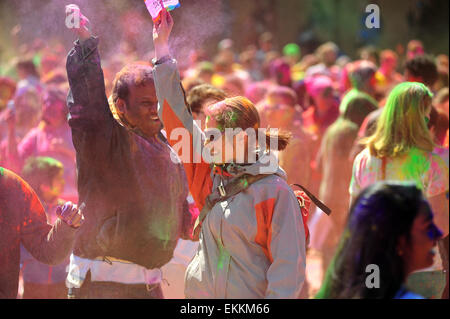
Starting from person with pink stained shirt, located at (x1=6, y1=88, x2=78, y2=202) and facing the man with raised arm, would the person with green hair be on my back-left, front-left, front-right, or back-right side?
front-left

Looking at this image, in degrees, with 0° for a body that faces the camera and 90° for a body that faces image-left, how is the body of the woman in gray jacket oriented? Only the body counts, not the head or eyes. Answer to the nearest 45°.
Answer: approximately 45°

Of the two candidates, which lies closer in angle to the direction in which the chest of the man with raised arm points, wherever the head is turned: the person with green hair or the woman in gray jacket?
the woman in gray jacket

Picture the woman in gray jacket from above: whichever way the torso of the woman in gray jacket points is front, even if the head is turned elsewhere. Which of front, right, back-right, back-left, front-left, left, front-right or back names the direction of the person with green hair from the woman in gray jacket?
back

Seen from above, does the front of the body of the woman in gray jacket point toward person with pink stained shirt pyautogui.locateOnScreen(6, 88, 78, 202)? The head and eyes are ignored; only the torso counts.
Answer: no

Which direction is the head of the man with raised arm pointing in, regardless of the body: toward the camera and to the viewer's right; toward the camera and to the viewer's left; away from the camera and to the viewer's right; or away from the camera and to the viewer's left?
toward the camera and to the viewer's right

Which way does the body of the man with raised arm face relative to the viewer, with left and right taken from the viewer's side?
facing the viewer and to the right of the viewer
